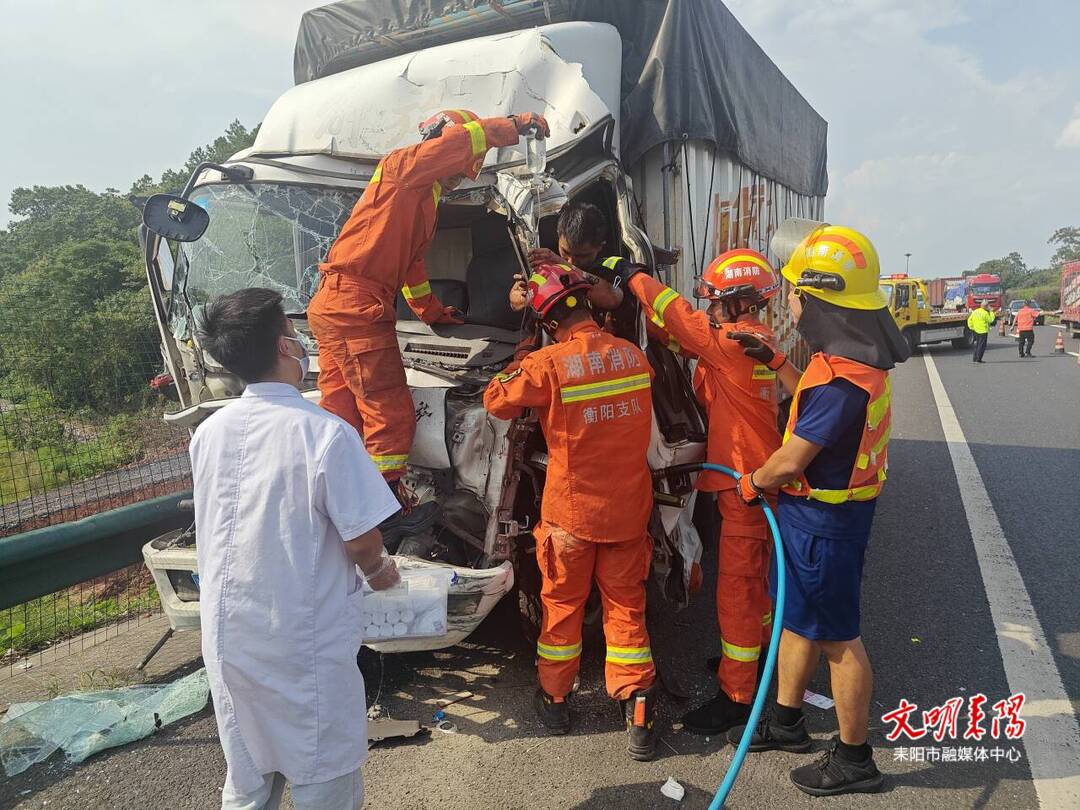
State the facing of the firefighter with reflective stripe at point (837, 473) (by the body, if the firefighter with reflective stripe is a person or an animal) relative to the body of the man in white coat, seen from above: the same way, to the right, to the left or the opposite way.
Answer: to the left

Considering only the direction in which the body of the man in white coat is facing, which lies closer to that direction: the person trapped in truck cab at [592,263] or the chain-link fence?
the person trapped in truck cab

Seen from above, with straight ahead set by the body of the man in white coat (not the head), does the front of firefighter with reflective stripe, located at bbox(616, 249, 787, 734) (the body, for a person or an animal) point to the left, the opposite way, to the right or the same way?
to the left

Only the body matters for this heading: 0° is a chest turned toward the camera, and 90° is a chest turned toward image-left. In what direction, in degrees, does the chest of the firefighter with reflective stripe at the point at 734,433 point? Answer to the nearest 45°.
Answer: approximately 90°

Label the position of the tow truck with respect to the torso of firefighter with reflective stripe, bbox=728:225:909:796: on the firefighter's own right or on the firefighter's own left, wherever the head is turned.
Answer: on the firefighter's own right

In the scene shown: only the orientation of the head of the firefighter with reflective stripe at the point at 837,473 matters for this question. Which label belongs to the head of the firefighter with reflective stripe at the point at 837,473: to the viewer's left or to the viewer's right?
to the viewer's left

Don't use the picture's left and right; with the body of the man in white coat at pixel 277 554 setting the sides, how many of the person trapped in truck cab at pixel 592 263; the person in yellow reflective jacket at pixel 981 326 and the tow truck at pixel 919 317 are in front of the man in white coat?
3

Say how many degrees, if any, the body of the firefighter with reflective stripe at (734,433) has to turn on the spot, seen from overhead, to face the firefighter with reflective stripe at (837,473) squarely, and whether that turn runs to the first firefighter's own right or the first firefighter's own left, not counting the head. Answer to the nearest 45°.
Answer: approximately 135° to the first firefighter's own left

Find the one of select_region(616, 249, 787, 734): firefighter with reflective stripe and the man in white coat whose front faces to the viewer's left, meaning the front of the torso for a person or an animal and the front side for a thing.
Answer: the firefighter with reflective stripe

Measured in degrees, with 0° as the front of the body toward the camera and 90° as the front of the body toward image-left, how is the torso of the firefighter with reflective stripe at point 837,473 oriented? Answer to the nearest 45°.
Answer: approximately 90°

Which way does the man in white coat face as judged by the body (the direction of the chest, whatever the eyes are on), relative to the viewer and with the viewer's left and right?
facing away from the viewer and to the right of the viewer

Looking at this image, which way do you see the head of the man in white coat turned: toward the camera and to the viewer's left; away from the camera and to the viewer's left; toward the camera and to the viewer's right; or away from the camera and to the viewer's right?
away from the camera and to the viewer's right
